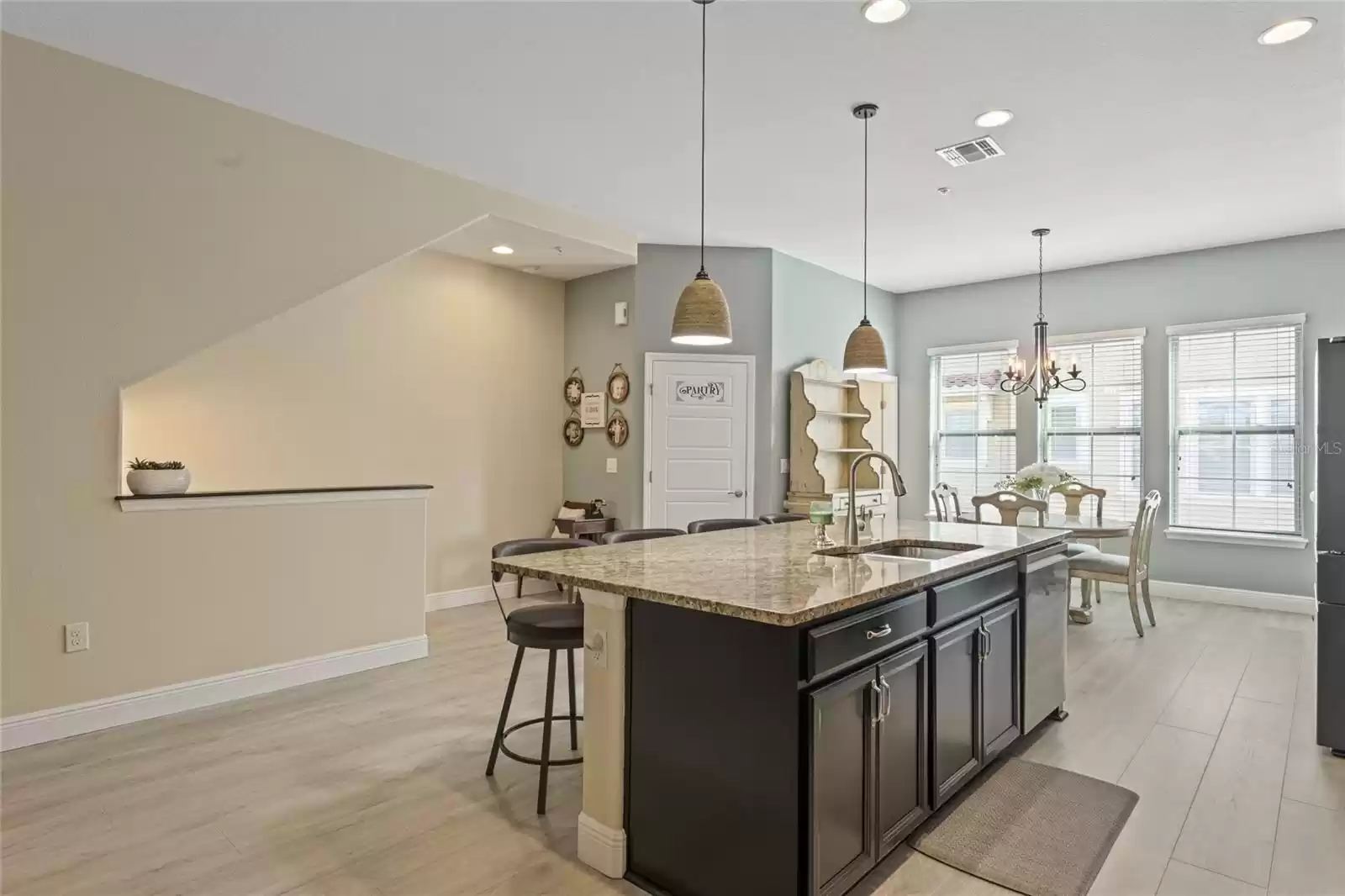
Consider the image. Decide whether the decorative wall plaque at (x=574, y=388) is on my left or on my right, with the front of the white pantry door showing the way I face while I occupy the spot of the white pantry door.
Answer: on my right

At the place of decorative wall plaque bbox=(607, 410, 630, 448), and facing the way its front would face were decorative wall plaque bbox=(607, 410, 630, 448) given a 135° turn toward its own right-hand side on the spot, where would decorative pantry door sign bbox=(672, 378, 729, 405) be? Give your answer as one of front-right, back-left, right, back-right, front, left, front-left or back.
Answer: right

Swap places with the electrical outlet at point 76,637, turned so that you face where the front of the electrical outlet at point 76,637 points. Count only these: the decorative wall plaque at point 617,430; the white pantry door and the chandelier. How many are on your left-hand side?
3

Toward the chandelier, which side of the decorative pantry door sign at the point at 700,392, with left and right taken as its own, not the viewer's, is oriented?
left

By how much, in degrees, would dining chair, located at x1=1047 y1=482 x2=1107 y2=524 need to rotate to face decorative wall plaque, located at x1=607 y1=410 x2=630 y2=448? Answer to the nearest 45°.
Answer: approximately 45° to its right

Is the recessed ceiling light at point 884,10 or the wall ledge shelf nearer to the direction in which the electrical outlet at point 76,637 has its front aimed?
the recessed ceiling light

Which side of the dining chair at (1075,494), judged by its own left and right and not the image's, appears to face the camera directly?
front

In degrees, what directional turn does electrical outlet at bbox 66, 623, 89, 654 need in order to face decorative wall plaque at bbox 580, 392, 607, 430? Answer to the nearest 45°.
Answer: approximately 90° to its left

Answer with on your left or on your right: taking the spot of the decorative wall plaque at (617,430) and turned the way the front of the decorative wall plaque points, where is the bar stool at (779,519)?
on your left

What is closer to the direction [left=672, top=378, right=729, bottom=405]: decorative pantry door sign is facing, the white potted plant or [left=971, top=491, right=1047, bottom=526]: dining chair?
the white potted plant

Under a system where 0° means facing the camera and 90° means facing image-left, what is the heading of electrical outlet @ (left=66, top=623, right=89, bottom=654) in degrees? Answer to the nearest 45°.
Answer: approximately 0°

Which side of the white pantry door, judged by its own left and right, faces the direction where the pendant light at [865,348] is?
front

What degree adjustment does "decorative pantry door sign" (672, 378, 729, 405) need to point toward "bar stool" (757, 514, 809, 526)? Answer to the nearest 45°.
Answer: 0° — it already faces it

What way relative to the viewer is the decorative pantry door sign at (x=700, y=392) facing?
toward the camera

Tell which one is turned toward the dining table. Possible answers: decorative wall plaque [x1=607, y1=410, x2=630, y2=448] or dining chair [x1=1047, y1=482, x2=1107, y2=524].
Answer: the dining chair

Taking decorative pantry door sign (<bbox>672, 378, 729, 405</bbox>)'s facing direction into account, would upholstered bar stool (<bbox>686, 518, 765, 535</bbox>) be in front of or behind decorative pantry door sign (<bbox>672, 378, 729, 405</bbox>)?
in front

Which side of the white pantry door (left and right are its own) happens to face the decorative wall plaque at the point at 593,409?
right
